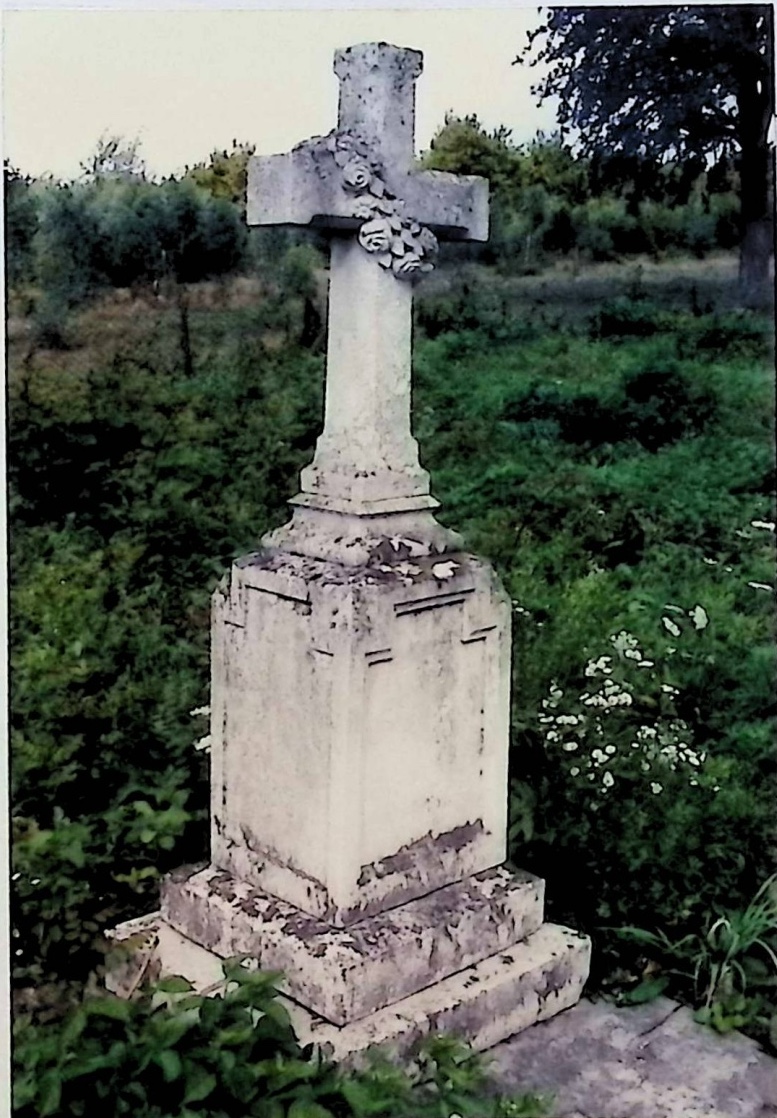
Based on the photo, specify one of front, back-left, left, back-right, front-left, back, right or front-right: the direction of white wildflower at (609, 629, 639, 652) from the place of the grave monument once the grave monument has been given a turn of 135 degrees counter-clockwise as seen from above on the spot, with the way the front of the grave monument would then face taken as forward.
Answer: front-right

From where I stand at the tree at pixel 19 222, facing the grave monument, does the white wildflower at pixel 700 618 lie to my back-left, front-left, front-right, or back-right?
front-left

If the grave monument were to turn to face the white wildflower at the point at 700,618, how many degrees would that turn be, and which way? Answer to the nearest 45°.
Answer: approximately 90° to its left
